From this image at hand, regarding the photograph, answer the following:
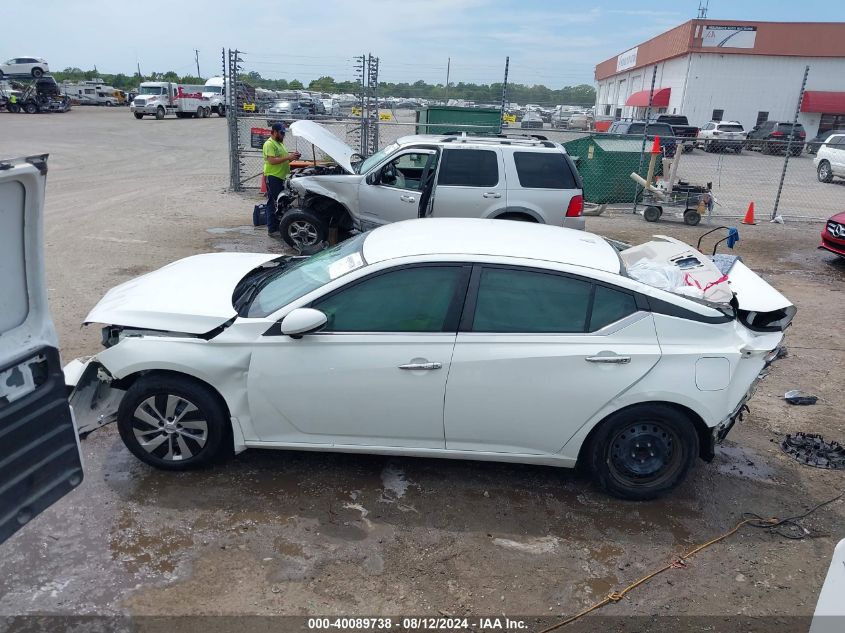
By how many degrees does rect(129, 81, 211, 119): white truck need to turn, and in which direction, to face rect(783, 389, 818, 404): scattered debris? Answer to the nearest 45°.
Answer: approximately 45° to its left

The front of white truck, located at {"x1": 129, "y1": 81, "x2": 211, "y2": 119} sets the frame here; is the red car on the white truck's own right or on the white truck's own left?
on the white truck's own left

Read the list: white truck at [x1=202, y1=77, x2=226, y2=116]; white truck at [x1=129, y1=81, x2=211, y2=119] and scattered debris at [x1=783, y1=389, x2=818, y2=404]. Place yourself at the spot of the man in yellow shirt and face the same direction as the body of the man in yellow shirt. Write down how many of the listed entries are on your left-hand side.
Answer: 2

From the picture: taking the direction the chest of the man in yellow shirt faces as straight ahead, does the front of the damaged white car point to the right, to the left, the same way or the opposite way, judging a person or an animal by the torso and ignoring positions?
the opposite way

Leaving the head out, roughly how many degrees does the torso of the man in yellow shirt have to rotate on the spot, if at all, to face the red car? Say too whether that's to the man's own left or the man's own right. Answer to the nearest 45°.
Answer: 0° — they already face it

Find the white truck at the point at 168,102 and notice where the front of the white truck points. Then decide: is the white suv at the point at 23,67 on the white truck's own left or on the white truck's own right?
on the white truck's own right

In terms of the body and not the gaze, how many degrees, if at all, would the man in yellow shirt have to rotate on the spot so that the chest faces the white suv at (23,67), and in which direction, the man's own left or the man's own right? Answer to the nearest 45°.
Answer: approximately 135° to the man's own left

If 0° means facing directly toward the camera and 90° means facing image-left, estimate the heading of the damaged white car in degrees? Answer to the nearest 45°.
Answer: approximately 90°

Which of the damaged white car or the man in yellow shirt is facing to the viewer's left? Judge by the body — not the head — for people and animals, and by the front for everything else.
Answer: the damaged white car

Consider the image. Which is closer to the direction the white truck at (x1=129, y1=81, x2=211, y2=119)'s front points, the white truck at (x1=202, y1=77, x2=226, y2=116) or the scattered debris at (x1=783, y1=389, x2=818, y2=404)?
the scattered debris

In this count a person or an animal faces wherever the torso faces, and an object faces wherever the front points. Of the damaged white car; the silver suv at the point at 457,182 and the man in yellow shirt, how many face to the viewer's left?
2

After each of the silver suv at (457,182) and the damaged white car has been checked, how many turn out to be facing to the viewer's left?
2

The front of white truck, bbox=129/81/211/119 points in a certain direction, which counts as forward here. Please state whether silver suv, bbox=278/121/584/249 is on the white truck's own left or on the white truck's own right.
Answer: on the white truck's own left

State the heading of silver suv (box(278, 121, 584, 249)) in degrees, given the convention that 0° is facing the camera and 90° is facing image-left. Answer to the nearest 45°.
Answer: approximately 90°

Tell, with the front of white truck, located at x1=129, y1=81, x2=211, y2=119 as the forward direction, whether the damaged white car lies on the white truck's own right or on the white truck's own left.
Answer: on the white truck's own left

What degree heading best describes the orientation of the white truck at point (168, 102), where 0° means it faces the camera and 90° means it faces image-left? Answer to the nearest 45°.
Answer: approximately 45°
